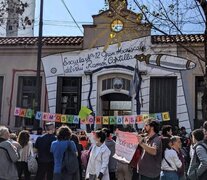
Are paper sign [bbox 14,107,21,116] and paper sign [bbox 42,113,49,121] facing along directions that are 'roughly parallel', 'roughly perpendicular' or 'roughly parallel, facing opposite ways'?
roughly parallel

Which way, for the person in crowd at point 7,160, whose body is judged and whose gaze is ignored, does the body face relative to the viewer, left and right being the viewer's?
facing away from the viewer and to the right of the viewer

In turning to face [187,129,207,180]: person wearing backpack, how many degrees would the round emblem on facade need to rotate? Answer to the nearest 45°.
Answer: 0° — it already faces them

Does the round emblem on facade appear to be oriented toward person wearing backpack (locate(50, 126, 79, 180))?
yes

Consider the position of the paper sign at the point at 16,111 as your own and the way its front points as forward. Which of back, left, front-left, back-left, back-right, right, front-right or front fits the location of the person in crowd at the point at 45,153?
front

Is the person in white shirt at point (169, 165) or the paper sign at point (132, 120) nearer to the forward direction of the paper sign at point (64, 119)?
the person in white shirt

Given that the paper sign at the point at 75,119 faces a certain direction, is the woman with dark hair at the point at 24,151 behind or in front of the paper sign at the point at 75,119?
in front

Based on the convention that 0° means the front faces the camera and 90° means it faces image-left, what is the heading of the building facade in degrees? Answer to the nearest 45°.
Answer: approximately 0°

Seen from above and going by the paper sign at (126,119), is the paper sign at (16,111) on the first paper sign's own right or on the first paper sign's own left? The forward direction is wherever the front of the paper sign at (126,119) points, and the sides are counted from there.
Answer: on the first paper sign's own right

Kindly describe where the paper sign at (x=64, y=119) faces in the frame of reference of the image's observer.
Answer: facing the viewer

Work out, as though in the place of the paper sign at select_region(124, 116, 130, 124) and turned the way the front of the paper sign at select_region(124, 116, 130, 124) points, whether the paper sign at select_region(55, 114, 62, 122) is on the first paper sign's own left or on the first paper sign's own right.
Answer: on the first paper sign's own right
